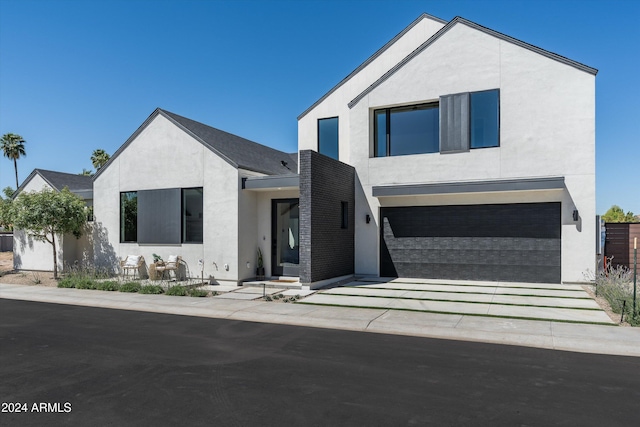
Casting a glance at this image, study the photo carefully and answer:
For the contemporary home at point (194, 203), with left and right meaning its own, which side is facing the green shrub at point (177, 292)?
front

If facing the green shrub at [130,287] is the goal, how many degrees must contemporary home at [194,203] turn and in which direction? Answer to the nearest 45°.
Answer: approximately 45° to its right

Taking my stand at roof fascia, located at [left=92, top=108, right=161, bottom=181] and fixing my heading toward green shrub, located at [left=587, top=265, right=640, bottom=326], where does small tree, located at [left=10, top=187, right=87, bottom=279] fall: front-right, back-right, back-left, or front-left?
back-right

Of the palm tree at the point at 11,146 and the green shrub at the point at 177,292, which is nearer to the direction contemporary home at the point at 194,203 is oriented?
the green shrub

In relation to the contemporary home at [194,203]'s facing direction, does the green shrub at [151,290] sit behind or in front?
in front

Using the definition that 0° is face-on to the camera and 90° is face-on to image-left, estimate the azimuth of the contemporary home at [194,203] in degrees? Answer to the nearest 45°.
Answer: approximately 0°
